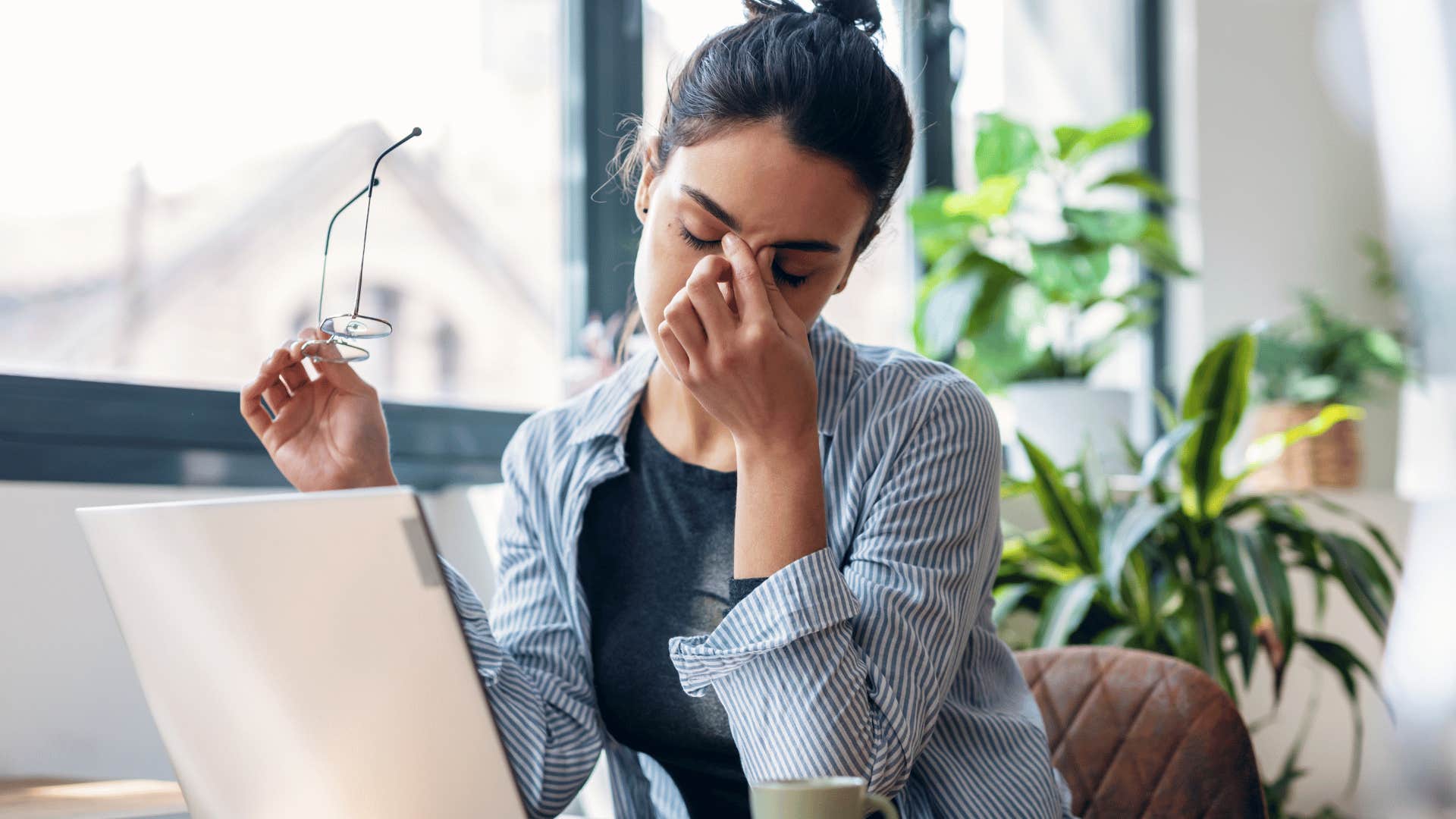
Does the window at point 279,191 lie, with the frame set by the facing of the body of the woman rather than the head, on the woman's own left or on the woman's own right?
on the woman's own right

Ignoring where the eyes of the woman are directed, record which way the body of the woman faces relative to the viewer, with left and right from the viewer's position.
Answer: facing the viewer and to the left of the viewer

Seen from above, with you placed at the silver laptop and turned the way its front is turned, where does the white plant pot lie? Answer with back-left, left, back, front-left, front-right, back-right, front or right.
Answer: front

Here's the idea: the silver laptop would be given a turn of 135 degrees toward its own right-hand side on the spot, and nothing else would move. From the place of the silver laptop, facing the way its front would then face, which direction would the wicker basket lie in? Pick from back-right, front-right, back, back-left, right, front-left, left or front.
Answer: back-left

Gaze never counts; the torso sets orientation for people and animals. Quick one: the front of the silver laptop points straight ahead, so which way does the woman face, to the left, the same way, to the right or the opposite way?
the opposite way

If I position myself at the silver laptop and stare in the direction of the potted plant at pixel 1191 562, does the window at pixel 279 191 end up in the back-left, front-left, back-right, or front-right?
front-left

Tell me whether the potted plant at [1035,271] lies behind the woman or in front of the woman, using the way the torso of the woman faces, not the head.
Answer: behind

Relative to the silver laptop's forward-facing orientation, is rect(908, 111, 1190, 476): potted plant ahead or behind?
ahead

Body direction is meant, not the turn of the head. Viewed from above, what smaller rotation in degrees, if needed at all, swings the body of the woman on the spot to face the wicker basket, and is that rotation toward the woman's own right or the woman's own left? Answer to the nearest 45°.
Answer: approximately 180°

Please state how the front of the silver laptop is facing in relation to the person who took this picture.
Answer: facing away from the viewer and to the right of the viewer

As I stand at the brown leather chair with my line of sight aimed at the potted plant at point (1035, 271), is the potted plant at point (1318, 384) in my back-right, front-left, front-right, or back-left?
front-right

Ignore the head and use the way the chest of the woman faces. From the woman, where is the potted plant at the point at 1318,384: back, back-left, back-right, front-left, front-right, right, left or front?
back
